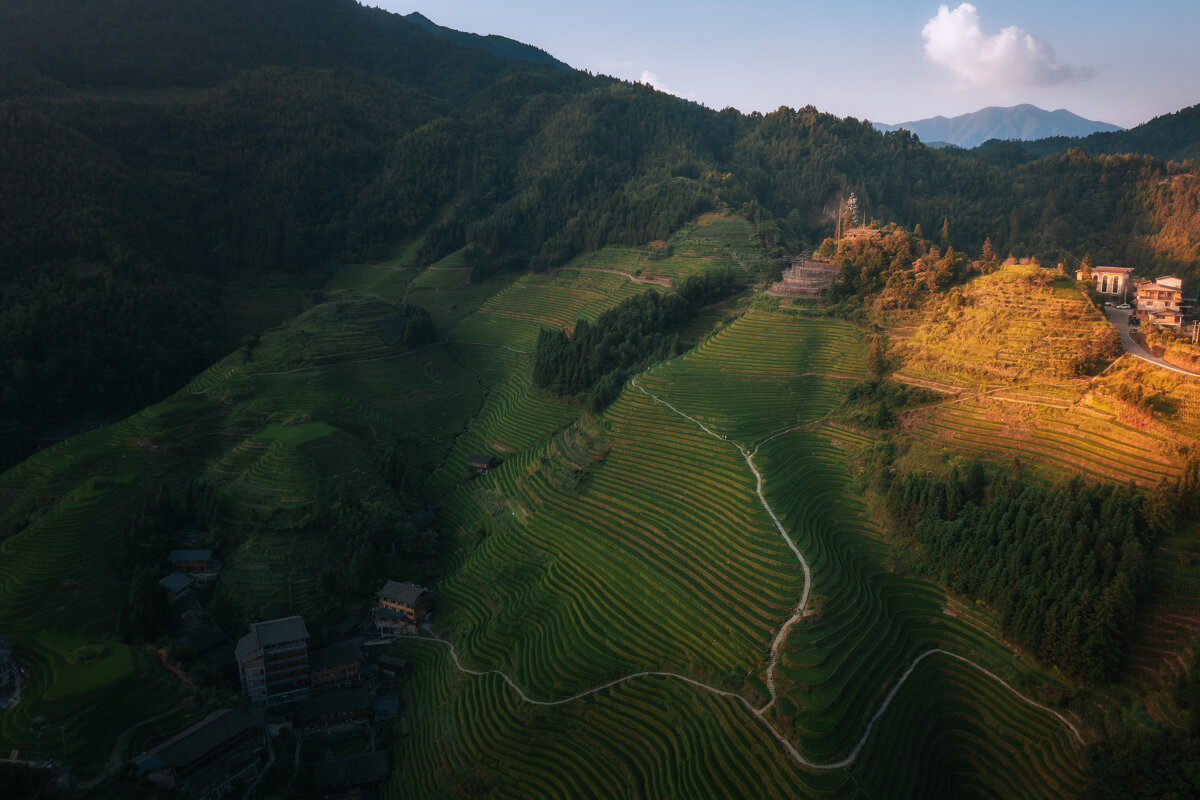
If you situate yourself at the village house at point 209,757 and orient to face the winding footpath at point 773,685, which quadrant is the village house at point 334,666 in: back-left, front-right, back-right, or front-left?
front-left

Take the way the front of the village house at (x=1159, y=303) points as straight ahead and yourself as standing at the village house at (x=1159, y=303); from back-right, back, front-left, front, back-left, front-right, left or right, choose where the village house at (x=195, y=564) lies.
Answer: front-right

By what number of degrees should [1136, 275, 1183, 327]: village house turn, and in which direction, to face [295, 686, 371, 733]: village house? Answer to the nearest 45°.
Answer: approximately 45° to its right

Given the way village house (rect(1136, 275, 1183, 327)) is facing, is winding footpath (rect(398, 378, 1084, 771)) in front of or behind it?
in front

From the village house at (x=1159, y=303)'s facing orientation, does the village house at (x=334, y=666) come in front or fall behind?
in front

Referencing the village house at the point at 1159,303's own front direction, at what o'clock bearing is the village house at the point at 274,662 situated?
the village house at the point at 274,662 is roughly at 1 o'clock from the village house at the point at 1159,303.

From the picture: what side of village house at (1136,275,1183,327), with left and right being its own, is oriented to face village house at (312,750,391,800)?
front

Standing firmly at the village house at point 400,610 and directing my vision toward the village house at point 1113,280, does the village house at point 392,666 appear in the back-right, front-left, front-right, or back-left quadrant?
back-right

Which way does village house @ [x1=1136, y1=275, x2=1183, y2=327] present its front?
toward the camera

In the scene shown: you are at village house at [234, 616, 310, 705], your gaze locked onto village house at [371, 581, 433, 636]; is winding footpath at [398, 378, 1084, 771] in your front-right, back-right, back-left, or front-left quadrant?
front-right

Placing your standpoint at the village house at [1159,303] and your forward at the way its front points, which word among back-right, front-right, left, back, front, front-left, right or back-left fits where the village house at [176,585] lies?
front-right

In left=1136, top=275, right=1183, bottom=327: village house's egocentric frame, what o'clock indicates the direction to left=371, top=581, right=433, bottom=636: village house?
left=371, top=581, right=433, bottom=636: village house is roughly at 1 o'clock from left=1136, top=275, right=1183, bottom=327: village house.

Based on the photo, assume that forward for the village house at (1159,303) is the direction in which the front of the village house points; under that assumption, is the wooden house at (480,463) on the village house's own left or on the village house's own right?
on the village house's own right
